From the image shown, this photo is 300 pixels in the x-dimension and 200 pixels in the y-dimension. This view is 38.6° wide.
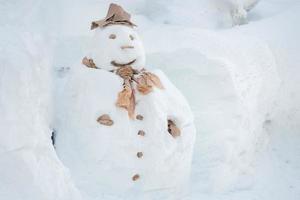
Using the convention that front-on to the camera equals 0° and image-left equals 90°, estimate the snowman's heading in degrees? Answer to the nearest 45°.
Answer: approximately 315°
